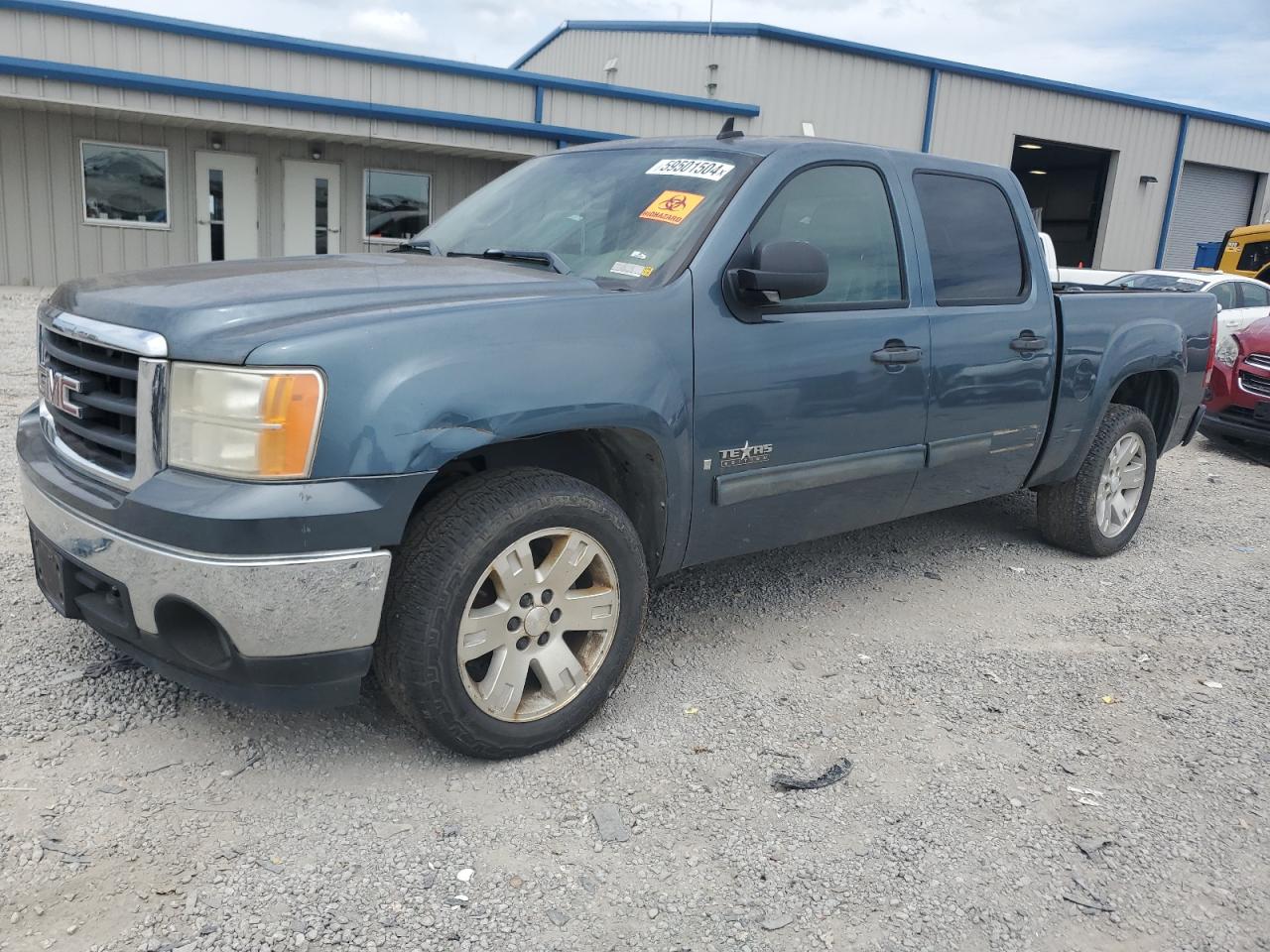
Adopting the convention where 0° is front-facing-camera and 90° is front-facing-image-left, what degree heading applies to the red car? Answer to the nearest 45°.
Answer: approximately 45°

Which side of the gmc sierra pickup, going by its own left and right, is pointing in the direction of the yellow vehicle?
back

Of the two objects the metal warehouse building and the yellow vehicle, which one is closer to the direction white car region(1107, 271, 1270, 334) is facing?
the metal warehouse building

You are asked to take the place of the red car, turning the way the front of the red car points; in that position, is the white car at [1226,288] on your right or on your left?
on your right

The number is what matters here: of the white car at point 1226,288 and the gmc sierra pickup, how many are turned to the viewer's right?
0

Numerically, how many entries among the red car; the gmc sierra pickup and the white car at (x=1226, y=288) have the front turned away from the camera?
0

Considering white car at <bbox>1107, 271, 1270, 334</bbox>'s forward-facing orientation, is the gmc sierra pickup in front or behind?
in front

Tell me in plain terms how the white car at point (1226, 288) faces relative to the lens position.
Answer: facing the viewer and to the left of the viewer

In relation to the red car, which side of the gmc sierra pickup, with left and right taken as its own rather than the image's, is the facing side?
back

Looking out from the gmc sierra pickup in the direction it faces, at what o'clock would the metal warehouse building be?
The metal warehouse building is roughly at 4 o'clock from the gmc sierra pickup.

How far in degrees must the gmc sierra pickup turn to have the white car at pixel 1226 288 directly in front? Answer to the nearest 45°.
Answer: approximately 180°

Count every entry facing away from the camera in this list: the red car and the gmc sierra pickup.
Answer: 0
